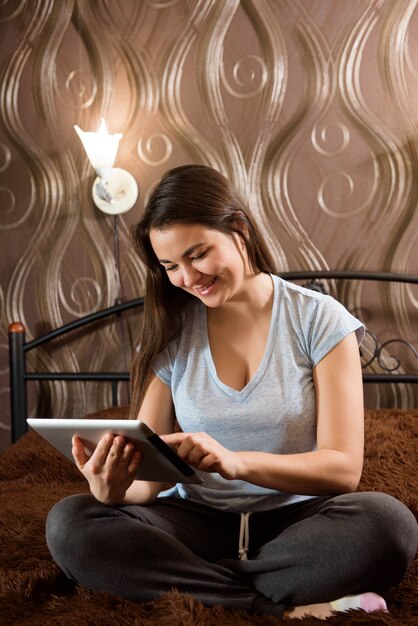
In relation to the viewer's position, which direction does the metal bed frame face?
facing the viewer

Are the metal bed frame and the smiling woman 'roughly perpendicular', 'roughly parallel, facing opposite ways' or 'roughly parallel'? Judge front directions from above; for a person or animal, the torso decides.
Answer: roughly parallel

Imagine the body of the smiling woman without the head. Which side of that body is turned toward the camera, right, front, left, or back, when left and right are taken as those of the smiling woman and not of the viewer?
front

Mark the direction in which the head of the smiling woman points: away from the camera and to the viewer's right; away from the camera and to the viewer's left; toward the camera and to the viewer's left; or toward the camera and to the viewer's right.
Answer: toward the camera and to the viewer's left

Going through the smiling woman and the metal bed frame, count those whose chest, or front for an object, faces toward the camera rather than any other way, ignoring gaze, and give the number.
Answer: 2
